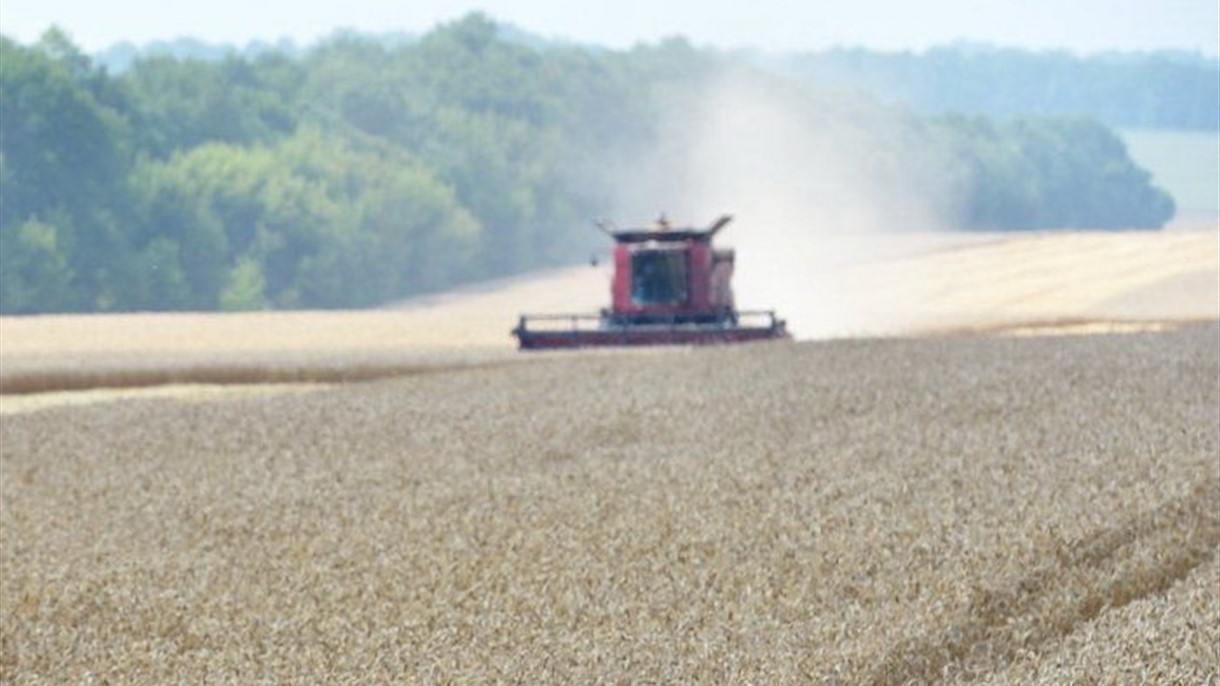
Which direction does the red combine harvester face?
toward the camera
